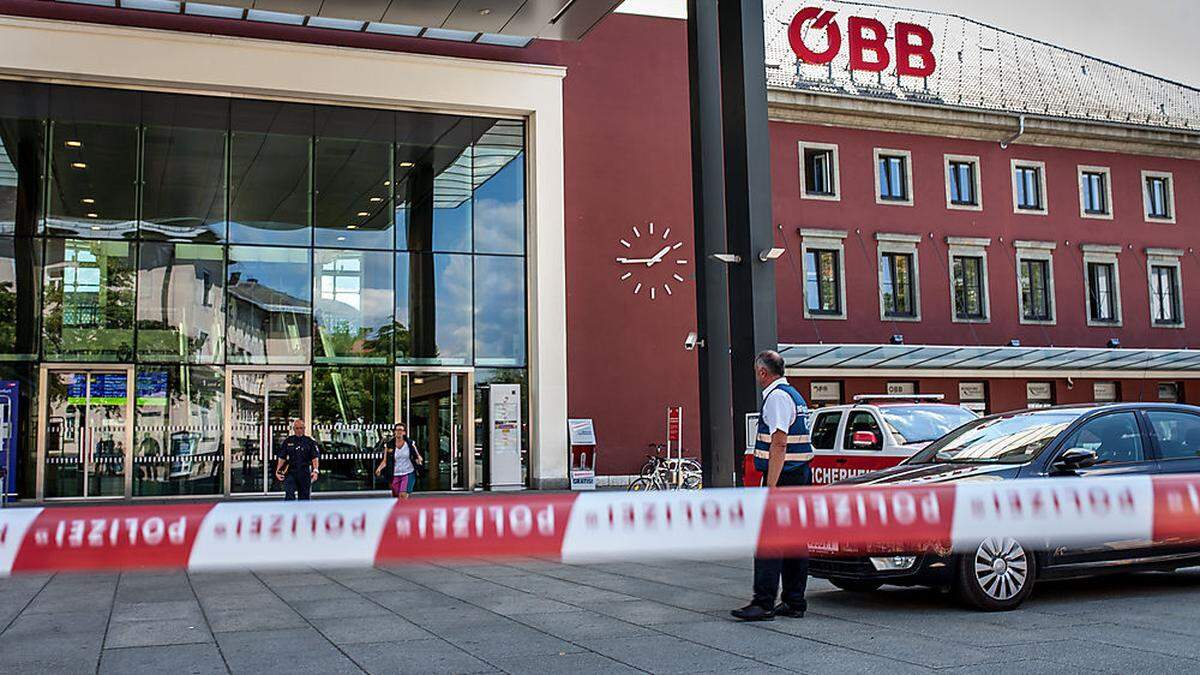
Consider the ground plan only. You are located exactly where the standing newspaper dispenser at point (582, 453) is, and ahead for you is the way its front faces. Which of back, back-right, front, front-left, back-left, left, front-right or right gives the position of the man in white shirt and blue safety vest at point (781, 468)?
front

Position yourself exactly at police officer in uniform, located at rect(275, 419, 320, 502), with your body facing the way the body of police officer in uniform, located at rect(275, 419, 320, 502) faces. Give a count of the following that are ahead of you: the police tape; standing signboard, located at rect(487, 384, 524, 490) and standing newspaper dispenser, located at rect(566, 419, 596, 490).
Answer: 1

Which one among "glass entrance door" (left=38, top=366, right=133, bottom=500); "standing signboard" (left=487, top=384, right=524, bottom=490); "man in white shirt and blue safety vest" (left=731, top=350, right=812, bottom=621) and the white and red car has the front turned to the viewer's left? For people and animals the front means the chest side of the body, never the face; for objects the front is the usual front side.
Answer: the man in white shirt and blue safety vest

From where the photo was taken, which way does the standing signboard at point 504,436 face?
toward the camera

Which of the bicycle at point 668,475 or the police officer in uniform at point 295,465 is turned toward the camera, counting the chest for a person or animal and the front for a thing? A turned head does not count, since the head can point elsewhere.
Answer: the police officer in uniform

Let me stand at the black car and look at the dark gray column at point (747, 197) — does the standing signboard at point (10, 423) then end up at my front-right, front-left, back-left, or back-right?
front-left

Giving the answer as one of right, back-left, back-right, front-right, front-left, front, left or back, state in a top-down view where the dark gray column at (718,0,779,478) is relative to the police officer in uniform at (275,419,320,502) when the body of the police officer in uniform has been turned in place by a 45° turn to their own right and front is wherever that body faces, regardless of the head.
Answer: left

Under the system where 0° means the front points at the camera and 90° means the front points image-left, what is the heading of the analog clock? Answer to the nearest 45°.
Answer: approximately 0°

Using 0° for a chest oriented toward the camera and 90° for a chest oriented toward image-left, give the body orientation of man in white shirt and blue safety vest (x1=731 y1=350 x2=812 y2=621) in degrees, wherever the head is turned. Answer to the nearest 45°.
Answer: approximately 90°

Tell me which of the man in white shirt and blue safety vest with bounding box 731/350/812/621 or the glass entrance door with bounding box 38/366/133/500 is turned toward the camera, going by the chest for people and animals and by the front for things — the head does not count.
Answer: the glass entrance door

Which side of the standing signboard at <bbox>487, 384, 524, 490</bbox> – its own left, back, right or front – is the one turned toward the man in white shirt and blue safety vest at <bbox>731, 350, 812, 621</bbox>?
front

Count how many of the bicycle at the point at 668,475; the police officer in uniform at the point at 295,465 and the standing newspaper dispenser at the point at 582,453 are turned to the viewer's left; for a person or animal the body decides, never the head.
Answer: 1

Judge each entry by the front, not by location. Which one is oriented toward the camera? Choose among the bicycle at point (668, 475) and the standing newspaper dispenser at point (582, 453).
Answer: the standing newspaper dispenser

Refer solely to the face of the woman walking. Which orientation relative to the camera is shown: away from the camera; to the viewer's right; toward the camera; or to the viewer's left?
toward the camera

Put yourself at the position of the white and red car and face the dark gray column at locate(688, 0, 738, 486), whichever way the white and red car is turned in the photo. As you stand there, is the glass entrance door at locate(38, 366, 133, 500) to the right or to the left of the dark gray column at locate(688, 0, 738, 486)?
left

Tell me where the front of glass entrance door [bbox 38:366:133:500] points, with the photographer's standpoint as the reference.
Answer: facing the viewer
